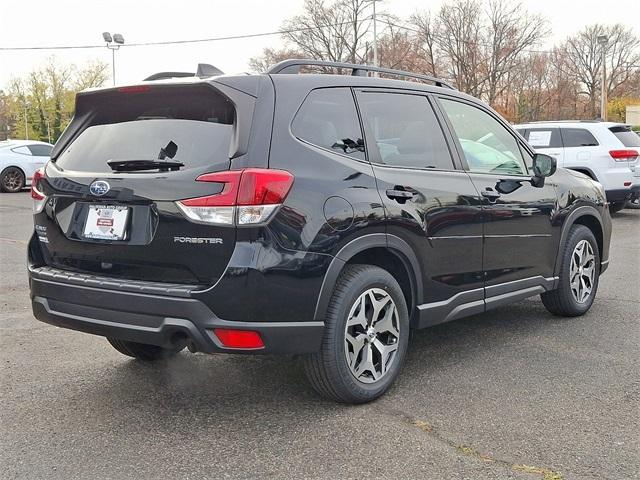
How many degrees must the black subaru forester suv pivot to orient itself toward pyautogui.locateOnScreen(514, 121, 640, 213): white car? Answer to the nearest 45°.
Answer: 0° — it already faces it

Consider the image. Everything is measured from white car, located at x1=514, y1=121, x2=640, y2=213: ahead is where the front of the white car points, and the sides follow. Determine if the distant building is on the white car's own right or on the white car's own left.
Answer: on the white car's own right

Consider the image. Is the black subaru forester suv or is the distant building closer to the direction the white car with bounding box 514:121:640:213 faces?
the distant building

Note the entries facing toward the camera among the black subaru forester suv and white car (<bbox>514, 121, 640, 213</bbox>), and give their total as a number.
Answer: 0

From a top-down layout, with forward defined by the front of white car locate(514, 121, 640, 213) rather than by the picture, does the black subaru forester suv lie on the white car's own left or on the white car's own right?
on the white car's own left

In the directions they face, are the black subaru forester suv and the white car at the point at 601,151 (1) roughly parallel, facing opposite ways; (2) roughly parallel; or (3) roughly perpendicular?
roughly perpendicular

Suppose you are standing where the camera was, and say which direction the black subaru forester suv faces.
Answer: facing away from the viewer and to the right of the viewer

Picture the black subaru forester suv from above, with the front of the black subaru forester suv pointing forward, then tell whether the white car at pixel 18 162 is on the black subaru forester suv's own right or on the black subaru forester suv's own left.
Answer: on the black subaru forester suv's own left

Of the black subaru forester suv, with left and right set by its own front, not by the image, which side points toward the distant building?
front

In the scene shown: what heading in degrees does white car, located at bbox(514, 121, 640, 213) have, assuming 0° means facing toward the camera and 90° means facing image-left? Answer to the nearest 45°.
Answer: approximately 135°
